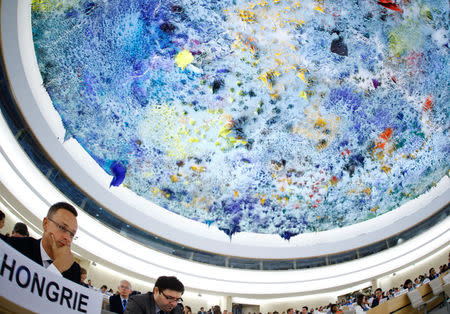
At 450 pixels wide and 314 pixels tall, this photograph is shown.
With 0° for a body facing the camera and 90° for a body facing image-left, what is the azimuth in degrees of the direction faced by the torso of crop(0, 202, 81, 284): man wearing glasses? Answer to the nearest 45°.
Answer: approximately 315°

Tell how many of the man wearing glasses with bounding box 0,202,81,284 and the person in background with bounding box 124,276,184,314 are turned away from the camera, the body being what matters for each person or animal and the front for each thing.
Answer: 0

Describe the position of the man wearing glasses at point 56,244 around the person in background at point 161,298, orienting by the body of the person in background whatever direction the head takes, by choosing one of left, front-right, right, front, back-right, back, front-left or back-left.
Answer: right

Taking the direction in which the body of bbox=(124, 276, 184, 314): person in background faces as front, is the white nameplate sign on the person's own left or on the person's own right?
on the person's own right

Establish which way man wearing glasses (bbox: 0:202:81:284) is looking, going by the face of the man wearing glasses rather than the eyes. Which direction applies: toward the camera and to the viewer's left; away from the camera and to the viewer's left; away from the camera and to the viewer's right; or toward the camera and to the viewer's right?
toward the camera and to the viewer's right

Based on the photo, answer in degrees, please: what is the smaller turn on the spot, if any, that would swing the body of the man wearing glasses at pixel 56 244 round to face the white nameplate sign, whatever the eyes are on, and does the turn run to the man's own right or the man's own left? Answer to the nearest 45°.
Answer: approximately 45° to the man's own right
